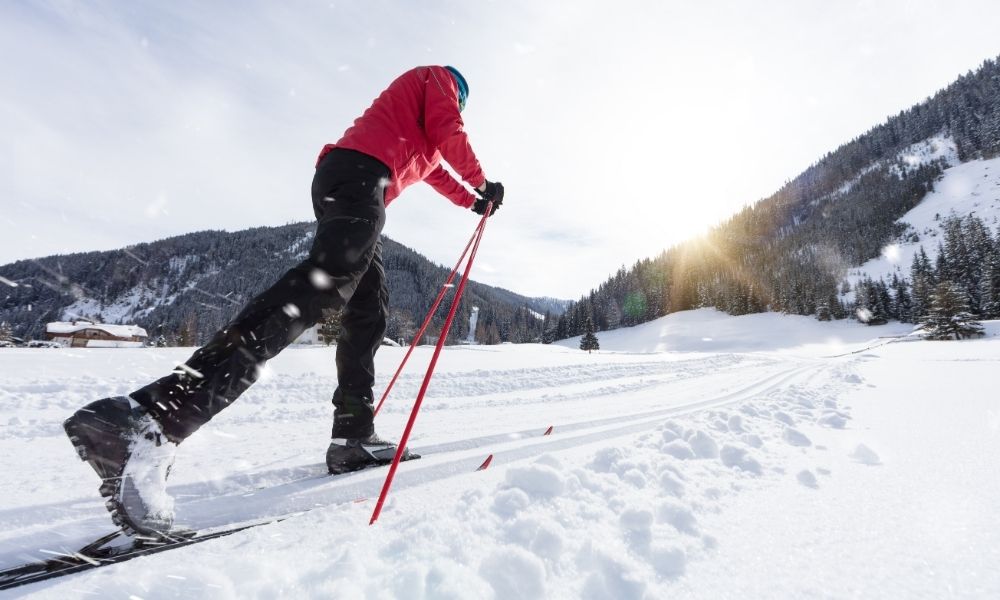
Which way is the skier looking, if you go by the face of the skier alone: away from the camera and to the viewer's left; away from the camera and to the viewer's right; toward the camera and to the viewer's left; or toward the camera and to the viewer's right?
away from the camera and to the viewer's right

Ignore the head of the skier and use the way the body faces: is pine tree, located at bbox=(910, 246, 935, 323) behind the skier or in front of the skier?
in front

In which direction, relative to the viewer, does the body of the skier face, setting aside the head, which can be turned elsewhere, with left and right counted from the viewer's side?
facing away from the viewer and to the right of the viewer

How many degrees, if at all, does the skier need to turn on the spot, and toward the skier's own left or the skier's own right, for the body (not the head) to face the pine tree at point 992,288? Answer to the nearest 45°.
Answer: approximately 45° to the skier's own right
